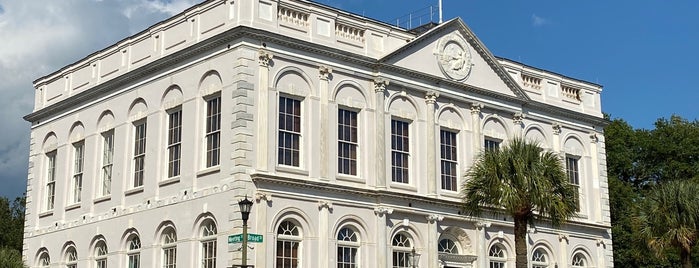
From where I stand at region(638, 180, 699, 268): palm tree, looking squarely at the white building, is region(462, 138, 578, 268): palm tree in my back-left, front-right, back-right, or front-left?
front-left

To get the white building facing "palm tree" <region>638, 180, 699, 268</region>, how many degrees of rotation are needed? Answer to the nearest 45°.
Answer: approximately 45° to its left

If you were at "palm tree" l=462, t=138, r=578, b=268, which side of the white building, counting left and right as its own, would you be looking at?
front
